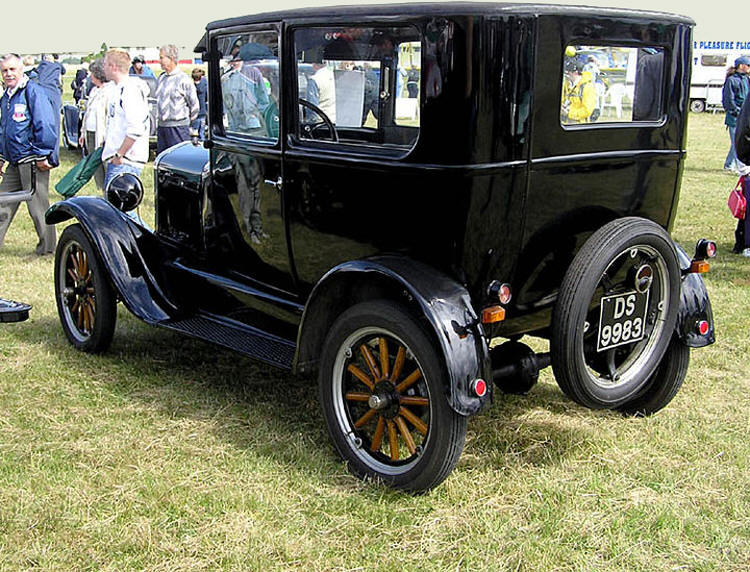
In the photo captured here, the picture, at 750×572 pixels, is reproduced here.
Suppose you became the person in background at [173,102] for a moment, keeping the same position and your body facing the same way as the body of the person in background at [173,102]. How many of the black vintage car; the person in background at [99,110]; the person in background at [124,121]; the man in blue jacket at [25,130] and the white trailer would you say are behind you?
1

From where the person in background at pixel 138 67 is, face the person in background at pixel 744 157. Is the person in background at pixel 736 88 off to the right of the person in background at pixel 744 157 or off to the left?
left

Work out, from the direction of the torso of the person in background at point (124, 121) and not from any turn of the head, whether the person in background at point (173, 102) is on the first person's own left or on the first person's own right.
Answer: on the first person's own right

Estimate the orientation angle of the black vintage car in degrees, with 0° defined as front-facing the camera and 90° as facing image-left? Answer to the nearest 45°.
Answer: approximately 135°

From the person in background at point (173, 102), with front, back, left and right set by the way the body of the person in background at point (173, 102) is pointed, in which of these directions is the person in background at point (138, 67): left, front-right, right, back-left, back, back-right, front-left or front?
back-right

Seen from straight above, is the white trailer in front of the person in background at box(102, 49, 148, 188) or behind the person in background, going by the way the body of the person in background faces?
behind

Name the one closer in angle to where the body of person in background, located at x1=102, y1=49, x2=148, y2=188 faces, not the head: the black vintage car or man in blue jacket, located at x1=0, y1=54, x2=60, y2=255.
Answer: the man in blue jacket

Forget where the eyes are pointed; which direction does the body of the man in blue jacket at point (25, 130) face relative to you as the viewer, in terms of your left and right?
facing the viewer and to the left of the viewer

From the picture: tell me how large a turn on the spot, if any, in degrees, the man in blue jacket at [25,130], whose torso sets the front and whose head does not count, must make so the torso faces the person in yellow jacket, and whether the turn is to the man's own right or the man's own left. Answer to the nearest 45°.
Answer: approximately 90° to the man's own left

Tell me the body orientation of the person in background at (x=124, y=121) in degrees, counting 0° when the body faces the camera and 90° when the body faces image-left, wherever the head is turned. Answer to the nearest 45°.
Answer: approximately 90°

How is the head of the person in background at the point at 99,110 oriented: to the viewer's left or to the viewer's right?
to the viewer's left

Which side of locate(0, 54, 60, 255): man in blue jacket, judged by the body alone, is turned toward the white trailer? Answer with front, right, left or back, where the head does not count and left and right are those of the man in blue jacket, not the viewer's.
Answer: back
